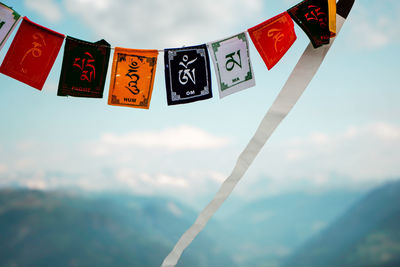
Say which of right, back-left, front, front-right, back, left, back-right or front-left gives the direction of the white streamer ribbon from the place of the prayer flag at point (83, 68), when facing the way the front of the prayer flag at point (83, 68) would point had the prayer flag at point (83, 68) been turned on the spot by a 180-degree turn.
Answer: back-right

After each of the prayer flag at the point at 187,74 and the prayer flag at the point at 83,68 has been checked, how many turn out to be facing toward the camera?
2

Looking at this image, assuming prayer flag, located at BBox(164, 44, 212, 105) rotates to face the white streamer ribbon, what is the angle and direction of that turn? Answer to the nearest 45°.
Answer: approximately 45° to its left

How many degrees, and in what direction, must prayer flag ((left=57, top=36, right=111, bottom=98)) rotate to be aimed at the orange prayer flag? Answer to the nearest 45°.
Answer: approximately 90° to its left

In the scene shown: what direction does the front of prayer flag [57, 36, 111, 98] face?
toward the camera

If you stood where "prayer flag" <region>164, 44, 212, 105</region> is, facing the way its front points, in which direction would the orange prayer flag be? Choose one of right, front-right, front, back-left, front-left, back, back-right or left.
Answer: right

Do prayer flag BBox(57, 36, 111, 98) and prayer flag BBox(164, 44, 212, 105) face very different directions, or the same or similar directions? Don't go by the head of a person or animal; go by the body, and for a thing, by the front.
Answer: same or similar directions

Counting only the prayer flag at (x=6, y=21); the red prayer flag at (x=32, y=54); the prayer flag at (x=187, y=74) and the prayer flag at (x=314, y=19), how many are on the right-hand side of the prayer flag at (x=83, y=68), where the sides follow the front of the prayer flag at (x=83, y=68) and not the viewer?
2

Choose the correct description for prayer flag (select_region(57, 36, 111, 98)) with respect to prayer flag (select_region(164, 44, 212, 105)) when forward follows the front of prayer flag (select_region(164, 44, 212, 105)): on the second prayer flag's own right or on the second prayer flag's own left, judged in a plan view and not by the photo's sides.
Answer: on the second prayer flag's own right

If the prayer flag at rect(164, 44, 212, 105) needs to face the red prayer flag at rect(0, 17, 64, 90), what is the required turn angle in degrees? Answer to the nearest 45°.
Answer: approximately 90° to its right

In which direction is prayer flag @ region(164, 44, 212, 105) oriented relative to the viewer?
toward the camera

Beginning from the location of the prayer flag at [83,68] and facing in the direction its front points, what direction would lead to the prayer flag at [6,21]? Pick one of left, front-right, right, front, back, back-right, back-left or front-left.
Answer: right

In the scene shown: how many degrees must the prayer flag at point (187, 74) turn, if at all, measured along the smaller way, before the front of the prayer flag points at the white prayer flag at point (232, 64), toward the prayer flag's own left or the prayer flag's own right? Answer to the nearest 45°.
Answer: approximately 90° to the prayer flag's own left

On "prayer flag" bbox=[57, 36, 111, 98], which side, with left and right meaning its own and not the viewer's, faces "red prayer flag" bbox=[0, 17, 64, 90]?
right

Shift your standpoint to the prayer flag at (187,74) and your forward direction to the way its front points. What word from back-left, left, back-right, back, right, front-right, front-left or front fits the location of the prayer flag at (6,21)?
right
